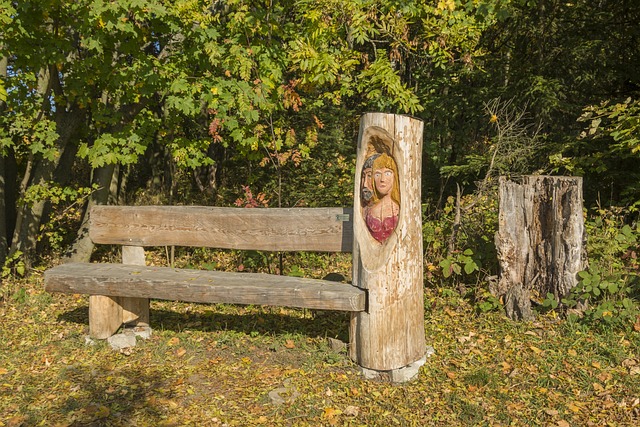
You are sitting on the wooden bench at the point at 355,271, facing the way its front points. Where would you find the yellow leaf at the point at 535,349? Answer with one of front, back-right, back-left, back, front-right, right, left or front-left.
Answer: back-left

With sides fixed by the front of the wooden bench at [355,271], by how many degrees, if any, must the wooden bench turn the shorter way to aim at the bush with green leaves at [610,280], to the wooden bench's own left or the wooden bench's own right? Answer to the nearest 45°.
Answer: approximately 135° to the wooden bench's own left

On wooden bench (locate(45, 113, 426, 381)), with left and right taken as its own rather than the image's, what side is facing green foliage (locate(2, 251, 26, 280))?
right

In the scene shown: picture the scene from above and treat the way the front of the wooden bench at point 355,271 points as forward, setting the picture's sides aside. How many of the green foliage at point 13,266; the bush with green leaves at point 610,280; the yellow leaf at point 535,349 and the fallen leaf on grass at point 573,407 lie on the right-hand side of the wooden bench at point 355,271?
1

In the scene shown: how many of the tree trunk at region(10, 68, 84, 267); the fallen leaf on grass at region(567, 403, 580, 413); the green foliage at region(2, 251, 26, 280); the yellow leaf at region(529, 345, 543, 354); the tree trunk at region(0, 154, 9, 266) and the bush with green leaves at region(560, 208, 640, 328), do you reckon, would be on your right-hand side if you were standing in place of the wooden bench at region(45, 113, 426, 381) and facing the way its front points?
3

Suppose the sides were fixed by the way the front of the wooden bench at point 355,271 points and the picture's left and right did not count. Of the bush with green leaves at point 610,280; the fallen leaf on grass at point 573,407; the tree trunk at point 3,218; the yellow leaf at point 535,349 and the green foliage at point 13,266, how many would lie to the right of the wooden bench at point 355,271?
2

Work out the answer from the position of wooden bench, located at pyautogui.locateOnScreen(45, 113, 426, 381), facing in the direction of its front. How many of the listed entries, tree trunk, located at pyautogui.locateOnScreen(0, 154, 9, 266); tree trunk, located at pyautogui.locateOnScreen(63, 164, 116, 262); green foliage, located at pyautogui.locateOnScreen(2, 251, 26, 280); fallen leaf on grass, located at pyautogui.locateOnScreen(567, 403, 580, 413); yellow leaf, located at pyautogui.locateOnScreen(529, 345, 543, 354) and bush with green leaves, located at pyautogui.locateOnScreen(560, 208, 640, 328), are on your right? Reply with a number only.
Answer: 3

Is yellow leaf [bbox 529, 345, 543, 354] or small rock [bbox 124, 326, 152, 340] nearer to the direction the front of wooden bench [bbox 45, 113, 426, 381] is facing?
the small rock

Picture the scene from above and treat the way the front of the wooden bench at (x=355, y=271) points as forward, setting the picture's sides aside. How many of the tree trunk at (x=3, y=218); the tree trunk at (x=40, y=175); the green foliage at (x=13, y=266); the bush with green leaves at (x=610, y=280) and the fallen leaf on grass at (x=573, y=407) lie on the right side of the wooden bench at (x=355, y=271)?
3

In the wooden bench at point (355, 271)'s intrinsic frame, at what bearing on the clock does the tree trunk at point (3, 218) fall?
The tree trunk is roughly at 3 o'clock from the wooden bench.

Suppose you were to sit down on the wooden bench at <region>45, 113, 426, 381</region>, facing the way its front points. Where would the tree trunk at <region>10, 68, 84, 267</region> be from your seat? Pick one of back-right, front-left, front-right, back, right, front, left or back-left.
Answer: right

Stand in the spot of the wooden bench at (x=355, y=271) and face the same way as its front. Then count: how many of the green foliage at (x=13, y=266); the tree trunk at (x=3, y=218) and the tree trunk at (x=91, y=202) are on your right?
3

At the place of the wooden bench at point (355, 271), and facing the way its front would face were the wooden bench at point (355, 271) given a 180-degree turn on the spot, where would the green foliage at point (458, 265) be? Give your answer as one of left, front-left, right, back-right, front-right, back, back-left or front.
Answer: front

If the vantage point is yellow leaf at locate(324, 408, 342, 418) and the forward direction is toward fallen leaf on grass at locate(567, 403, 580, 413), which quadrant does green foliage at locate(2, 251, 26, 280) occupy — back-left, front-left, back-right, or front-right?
back-left

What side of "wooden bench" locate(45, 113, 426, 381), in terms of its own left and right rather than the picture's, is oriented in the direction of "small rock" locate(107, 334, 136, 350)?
right

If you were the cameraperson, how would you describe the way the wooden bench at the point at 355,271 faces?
facing the viewer and to the left of the viewer
